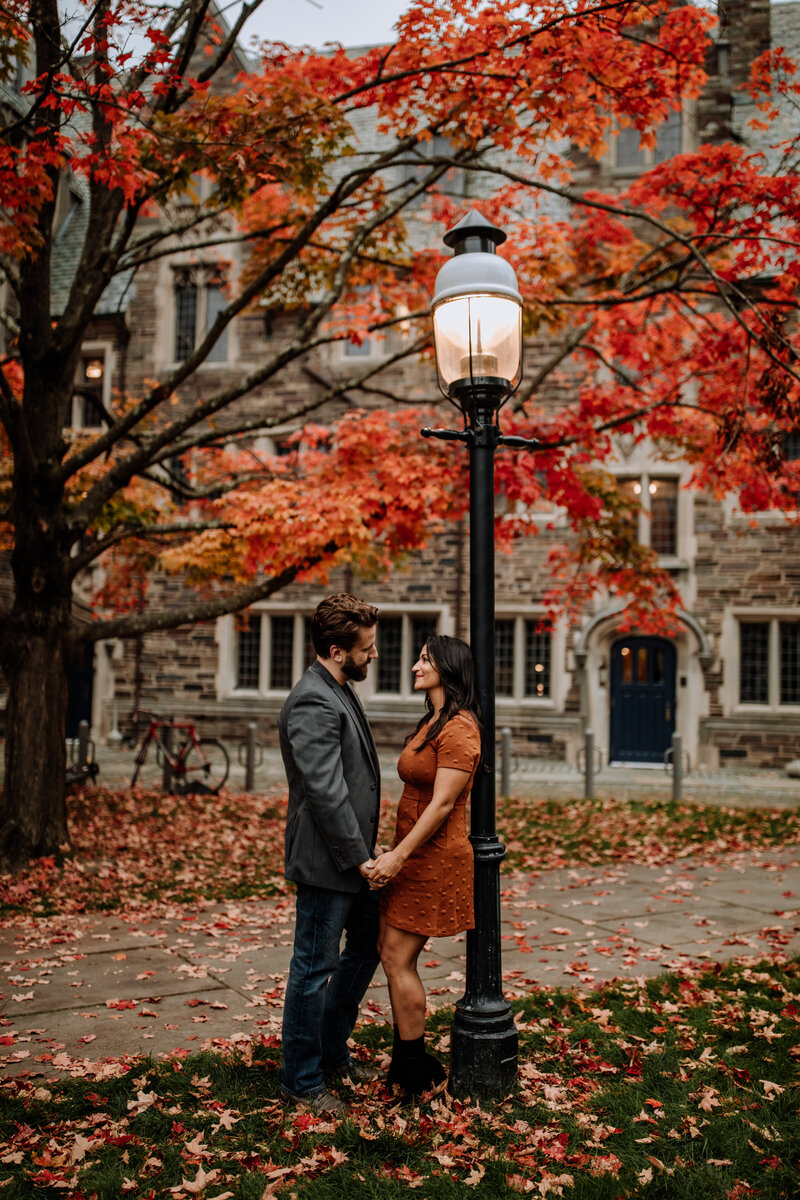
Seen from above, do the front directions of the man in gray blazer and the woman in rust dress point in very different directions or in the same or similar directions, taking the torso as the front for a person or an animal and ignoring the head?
very different directions

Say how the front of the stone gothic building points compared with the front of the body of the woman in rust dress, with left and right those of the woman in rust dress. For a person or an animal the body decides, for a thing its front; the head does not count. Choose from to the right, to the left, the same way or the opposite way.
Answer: to the left

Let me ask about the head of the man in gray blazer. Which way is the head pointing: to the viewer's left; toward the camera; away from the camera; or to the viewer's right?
to the viewer's right

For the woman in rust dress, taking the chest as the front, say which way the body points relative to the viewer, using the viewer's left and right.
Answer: facing to the left of the viewer

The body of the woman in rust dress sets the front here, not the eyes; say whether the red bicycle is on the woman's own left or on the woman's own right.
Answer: on the woman's own right

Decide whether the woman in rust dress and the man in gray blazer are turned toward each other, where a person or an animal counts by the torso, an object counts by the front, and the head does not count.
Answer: yes

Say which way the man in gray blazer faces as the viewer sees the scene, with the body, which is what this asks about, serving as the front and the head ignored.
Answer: to the viewer's right

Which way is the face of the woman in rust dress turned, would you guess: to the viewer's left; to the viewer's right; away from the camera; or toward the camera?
to the viewer's left
